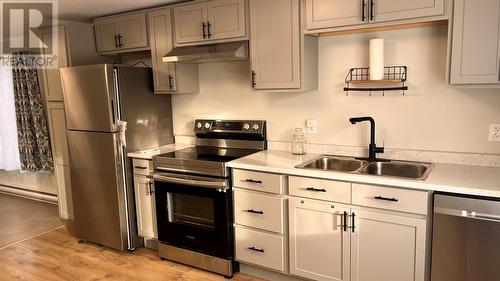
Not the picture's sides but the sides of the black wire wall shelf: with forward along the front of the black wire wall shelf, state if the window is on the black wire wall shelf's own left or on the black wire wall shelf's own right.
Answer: on the black wire wall shelf's own right

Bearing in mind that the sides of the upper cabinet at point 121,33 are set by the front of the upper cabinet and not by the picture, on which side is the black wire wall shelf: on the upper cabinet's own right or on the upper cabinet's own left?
on the upper cabinet's own left

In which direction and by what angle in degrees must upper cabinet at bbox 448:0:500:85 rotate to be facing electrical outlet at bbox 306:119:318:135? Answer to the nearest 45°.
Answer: approximately 90° to its right

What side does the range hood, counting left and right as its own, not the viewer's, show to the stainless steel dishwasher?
left

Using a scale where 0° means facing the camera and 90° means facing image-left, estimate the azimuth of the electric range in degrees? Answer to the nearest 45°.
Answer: approximately 45°

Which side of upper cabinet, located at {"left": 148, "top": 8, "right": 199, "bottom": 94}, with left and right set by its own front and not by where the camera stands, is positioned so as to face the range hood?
left

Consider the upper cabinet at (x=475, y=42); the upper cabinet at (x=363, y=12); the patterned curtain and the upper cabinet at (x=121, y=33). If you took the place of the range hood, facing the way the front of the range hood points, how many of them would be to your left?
2
